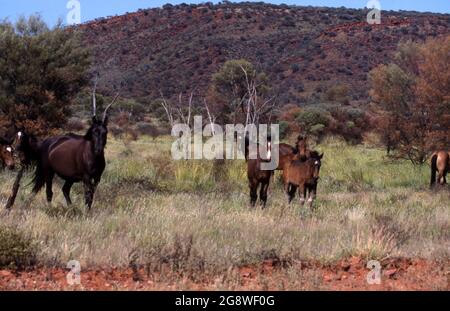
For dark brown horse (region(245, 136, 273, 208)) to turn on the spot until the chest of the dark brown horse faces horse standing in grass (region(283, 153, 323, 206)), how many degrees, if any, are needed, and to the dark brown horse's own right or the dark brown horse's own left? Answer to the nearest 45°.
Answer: approximately 135° to the dark brown horse's own left

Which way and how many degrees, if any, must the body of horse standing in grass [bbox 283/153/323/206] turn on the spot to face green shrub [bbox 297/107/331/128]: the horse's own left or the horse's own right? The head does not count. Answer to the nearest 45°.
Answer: approximately 135° to the horse's own left

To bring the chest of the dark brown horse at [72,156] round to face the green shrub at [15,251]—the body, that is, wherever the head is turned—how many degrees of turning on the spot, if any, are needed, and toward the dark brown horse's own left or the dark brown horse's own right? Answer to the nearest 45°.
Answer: approximately 45° to the dark brown horse's own right

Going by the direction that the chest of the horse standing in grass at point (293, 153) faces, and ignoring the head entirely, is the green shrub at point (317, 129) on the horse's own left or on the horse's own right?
on the horse's own left

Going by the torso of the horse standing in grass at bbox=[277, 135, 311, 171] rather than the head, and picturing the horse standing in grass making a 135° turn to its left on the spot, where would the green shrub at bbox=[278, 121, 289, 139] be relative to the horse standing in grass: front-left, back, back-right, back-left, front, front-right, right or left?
front

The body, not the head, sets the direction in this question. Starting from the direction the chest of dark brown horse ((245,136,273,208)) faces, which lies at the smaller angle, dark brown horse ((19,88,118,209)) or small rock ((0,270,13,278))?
the small rock

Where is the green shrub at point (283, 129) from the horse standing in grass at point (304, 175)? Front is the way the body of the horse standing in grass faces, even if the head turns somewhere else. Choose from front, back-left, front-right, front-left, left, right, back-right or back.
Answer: back-left

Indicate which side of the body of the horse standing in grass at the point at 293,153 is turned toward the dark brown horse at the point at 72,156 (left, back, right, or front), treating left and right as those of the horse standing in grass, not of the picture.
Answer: right

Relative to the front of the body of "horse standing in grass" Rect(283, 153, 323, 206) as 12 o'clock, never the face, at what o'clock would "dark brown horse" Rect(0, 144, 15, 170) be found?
The dark brown horse is roughly at 4 o'clock from the horse standing in grass.

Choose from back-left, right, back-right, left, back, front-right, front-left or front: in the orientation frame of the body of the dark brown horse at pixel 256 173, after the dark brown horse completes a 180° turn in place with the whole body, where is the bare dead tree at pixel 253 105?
front

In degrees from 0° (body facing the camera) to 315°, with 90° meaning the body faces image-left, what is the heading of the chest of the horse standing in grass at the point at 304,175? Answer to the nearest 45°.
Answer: approximately 315°
